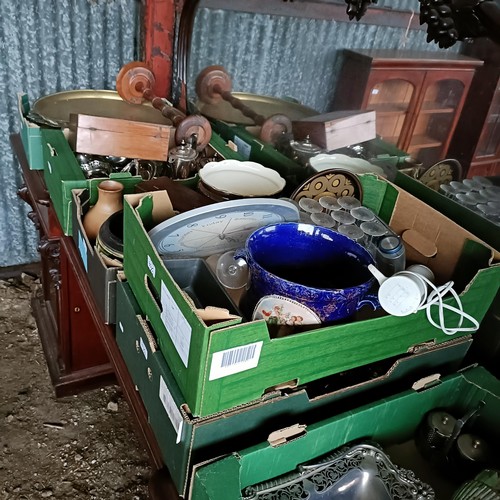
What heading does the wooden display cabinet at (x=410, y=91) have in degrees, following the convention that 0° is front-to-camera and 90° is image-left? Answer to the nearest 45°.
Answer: approximately 315°

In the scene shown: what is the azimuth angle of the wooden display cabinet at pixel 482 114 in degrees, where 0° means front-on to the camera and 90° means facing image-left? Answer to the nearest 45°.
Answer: approximately 315°

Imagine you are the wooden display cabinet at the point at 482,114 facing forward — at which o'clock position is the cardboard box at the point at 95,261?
The cardboard box is roughly at 2 o'clock from the wooden display cabinet.

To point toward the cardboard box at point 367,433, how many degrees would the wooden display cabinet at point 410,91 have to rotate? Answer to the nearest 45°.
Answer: approximately 45° to its right

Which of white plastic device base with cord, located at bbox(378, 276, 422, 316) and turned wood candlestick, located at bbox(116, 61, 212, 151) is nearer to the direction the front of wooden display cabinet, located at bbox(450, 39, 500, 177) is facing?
the white plastic device base with cord

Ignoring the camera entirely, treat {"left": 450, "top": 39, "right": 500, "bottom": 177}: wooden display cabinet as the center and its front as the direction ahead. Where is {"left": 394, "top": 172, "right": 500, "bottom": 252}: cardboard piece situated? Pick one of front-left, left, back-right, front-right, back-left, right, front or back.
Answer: front-right

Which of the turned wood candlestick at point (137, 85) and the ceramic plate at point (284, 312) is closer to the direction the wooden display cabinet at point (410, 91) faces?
the ceramic plate
